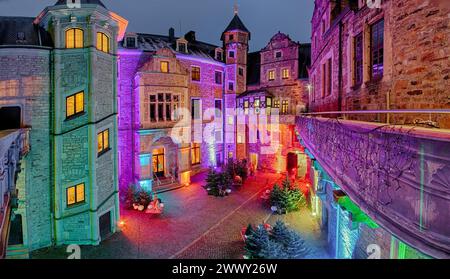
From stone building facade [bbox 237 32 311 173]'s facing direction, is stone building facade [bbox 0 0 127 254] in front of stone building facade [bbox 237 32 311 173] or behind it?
in front

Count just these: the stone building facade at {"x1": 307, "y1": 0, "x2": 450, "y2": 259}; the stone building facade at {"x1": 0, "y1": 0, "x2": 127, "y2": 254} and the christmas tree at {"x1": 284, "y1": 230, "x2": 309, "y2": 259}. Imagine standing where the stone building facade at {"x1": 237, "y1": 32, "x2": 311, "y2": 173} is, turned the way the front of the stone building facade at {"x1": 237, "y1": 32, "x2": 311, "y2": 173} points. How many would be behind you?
0

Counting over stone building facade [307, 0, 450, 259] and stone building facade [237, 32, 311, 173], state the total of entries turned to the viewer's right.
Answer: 0

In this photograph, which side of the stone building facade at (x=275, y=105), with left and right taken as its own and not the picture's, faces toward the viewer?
front

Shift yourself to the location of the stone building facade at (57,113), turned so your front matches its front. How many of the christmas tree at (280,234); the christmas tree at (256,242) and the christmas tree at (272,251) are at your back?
0

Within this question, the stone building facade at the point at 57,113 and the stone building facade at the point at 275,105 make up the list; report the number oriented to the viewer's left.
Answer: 0

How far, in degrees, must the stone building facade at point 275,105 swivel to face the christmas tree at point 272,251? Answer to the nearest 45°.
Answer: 0° — it already faces it

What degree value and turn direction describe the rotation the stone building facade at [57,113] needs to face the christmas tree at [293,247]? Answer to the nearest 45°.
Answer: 0° — it already faces it

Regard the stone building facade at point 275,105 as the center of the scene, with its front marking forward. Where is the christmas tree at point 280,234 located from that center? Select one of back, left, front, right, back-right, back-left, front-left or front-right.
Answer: front

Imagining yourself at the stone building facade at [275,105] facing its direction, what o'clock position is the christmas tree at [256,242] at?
The christmas tree is roughly at 12 o'clock from the stone building facade.

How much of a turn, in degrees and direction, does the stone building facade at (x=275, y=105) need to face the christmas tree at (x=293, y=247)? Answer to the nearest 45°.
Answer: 0° — it already faces it

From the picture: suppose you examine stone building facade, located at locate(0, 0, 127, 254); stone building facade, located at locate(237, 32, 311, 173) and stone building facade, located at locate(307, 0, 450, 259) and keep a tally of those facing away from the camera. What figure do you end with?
0

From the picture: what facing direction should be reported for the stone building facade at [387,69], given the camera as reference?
facing the viewer and to the left of the viewer

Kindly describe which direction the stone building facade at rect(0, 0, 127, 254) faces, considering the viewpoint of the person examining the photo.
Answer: facing the viewer and to the right of the viewer
